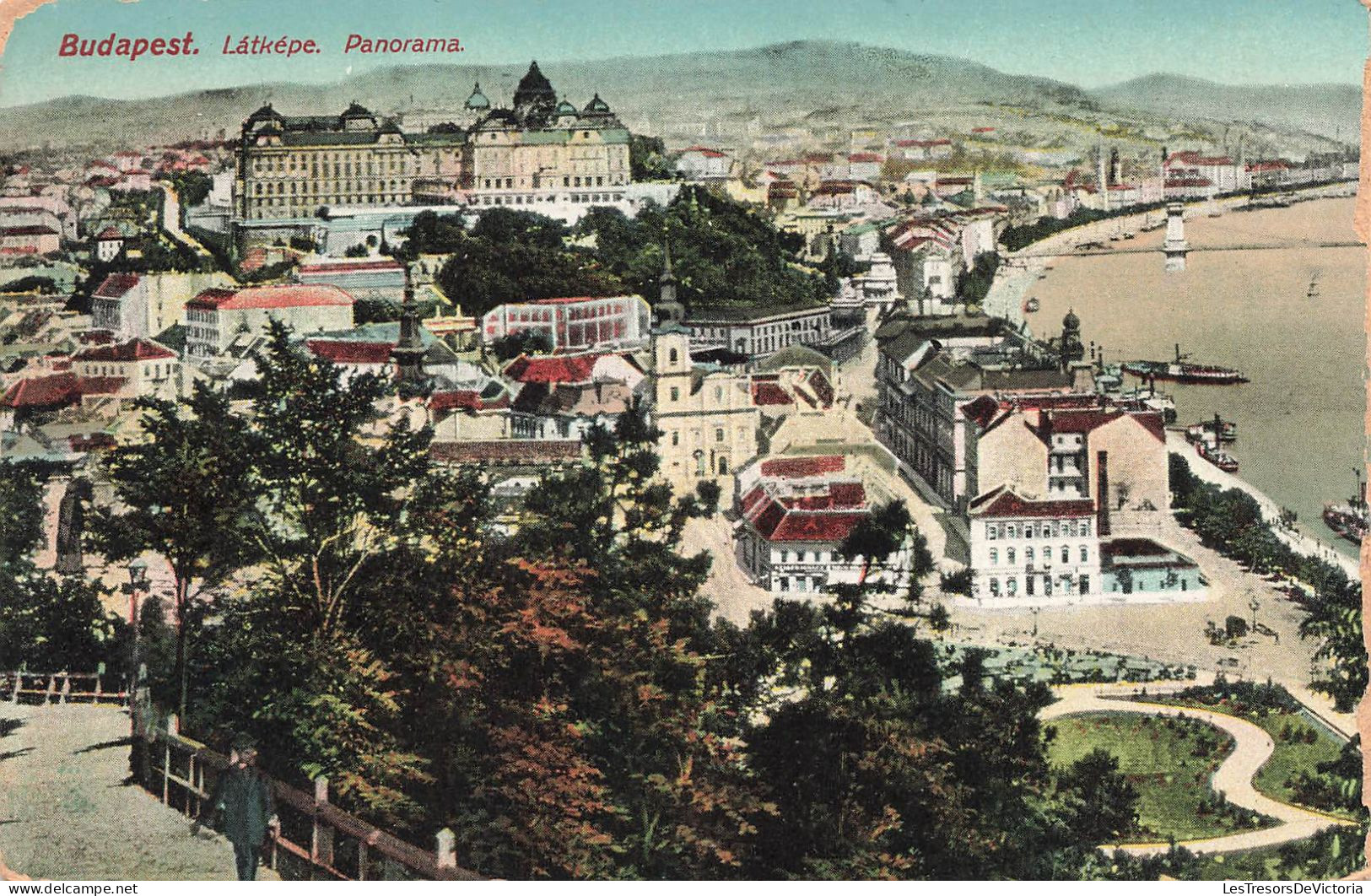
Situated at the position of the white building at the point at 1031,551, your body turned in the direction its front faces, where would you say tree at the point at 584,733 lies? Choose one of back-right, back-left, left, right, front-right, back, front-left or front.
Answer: front-right

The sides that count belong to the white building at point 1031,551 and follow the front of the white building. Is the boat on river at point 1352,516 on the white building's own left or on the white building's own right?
on the white building's own left

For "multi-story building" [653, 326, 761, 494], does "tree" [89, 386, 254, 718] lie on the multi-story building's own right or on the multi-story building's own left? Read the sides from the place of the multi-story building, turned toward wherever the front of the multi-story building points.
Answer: on the multi-story building's own right

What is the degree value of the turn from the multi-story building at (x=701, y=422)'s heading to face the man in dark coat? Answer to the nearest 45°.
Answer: approximately 45° to its right
